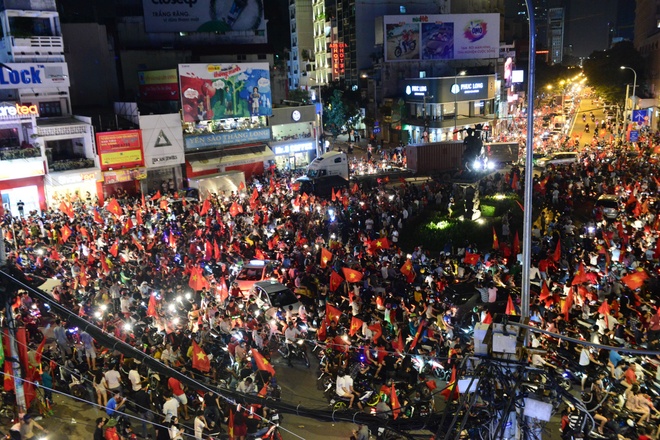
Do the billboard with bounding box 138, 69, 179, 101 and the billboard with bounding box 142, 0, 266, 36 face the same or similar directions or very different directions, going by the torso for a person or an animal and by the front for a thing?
same or similar directions

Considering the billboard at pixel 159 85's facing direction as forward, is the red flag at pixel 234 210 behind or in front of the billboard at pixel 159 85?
in front

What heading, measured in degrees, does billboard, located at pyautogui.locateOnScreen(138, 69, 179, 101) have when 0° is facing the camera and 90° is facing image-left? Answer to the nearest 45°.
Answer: approximately 0°

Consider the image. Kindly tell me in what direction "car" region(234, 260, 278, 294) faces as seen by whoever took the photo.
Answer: facing the viewer and to the left of the viewer

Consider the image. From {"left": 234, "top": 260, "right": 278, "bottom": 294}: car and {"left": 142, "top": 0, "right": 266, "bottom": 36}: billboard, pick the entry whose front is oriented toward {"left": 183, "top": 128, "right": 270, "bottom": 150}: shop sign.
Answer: the billboard

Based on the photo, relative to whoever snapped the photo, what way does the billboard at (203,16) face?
facing the viewer

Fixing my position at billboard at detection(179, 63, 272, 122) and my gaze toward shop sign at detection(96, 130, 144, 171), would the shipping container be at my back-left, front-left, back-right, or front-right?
back-left

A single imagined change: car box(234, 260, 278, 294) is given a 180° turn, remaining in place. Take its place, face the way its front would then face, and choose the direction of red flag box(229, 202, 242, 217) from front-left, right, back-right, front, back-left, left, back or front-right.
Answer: front-left

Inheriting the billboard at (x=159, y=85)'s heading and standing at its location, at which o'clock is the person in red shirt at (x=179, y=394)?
The person in red shirt is roughly at 12 o'clock from the billboard.

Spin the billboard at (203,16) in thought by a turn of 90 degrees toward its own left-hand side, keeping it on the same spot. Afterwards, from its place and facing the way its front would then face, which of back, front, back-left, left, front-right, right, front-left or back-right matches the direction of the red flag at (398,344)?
right

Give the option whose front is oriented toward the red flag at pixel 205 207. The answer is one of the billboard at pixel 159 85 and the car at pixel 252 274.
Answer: the billboard

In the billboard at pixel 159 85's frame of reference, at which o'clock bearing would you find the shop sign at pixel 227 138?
The shop sign is roughly at 10 o'clock from the billboard.

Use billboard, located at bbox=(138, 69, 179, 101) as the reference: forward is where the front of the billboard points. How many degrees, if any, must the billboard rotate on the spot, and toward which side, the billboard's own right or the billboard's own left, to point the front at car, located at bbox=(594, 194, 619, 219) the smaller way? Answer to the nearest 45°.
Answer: approximately 45° to the billboard's own left

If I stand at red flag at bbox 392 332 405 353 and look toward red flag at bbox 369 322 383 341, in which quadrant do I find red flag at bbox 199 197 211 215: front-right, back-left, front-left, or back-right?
front-right

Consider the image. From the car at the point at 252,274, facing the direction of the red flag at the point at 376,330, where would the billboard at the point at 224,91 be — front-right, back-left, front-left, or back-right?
back-left
